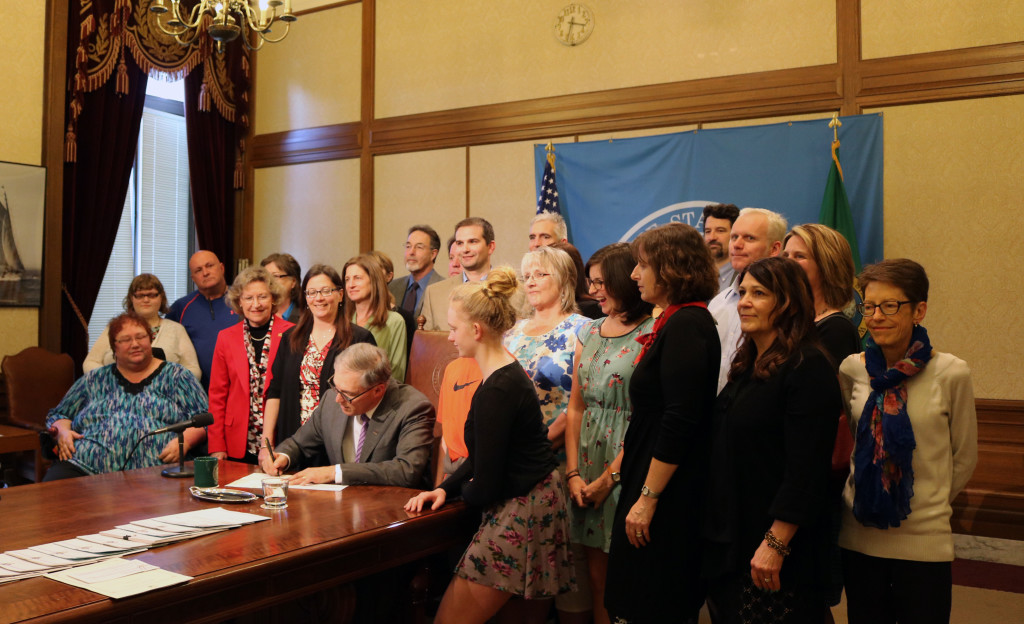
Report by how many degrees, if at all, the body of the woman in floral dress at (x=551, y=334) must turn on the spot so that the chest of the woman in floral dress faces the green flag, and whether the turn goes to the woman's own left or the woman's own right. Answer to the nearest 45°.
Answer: approximately 180°

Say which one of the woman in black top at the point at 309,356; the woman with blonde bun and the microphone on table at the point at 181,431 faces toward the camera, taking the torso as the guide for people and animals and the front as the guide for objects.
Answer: the woman in black top

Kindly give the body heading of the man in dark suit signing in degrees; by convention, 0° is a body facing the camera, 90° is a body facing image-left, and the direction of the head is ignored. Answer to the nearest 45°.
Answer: approximately 45°

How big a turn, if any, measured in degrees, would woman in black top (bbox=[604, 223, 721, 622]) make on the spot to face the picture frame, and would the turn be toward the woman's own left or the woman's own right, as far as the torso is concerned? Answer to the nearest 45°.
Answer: approximately 45° to the woman's own right

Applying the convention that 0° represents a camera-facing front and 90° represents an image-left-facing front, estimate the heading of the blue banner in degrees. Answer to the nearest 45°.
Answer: approximately 0°

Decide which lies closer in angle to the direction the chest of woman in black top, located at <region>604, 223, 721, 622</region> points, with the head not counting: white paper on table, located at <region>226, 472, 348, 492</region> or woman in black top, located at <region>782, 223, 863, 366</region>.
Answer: the white paper on table

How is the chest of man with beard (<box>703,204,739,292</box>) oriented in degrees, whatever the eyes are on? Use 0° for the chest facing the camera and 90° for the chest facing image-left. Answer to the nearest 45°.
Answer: approximately 45°

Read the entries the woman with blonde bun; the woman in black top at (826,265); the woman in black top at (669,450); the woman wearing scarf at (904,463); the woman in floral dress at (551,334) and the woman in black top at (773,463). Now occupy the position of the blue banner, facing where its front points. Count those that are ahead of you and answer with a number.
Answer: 6

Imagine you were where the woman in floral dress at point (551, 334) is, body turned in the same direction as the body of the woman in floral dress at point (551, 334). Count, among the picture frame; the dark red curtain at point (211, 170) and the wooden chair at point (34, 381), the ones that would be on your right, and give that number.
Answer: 3

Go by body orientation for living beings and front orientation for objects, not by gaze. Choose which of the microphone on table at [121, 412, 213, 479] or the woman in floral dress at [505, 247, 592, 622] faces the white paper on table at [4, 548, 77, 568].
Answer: the woman in floral dress
